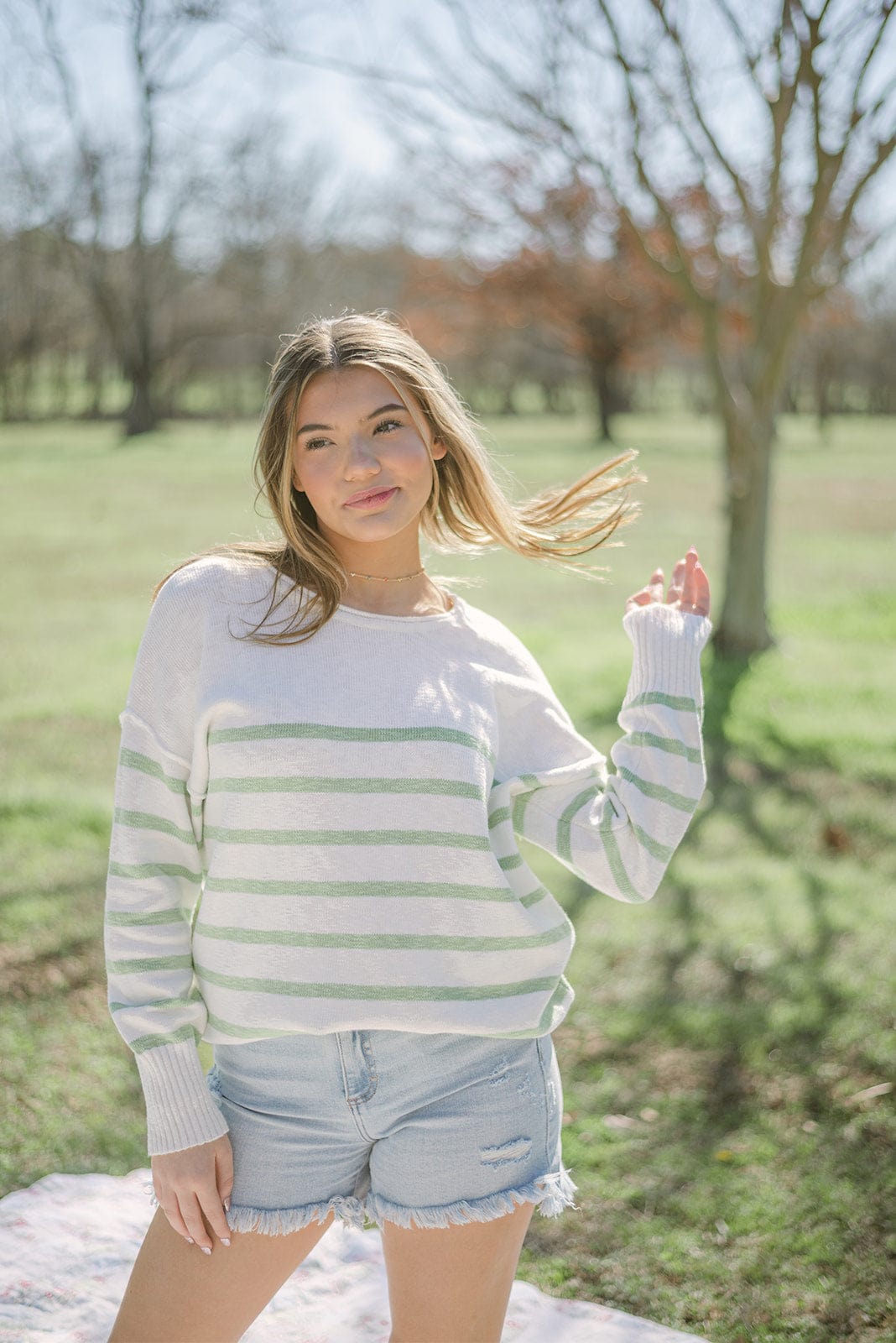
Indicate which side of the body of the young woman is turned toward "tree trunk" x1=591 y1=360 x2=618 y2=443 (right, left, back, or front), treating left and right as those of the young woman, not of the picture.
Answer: back

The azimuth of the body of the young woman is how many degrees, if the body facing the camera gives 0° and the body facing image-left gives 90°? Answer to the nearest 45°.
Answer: approximately 0°
